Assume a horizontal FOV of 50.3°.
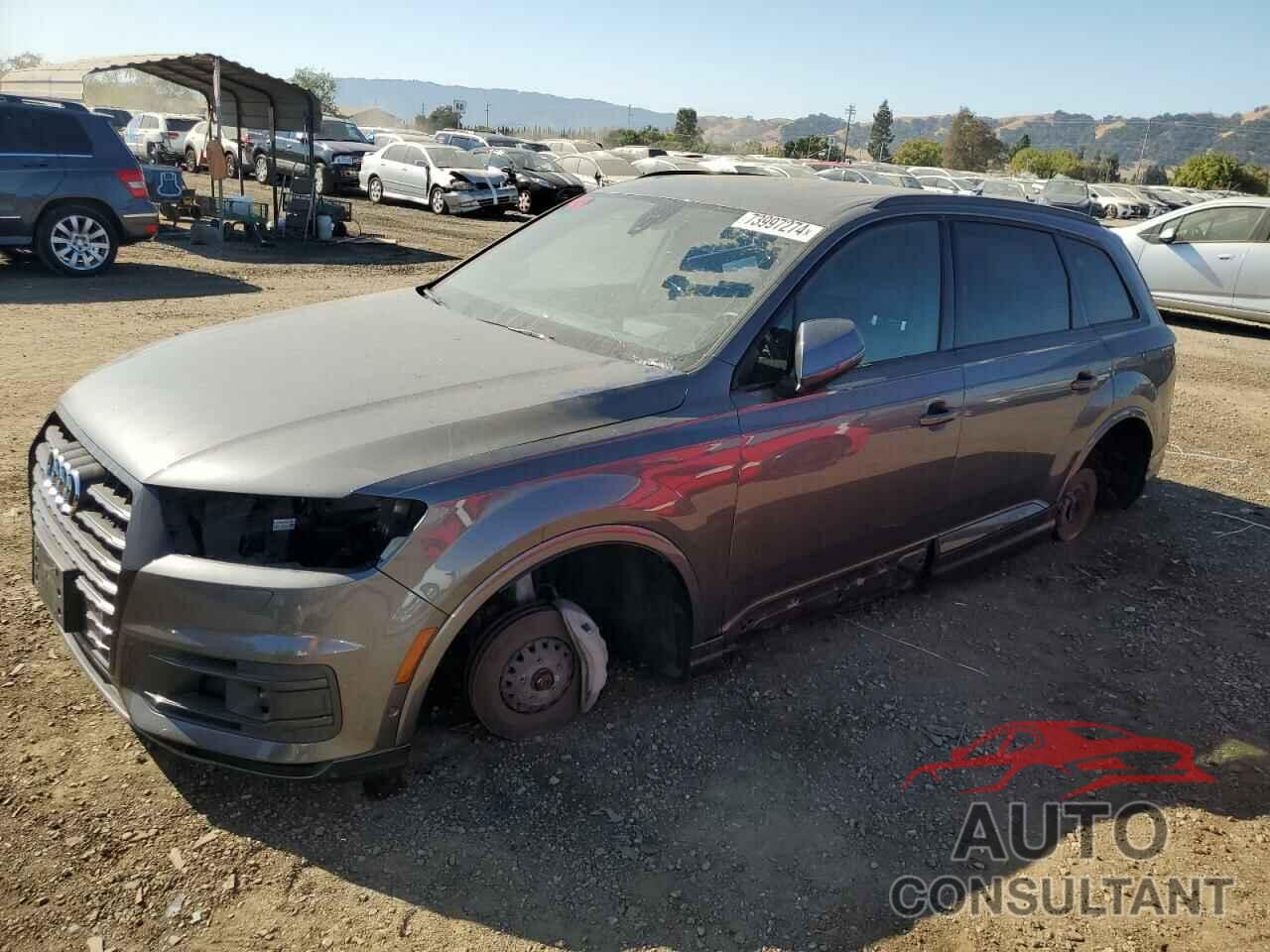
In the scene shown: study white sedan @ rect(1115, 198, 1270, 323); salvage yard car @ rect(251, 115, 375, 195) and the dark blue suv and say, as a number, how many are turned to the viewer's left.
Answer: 2

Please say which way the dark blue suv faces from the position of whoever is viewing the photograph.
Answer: facing to the left of the viewer

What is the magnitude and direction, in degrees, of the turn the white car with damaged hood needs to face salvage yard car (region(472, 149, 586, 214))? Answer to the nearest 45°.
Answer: approximately 45° to its left

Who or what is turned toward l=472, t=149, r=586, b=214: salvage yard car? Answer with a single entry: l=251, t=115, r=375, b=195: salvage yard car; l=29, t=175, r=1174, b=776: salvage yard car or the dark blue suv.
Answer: l=251, t=115, r=375, b=195: salvage yard car

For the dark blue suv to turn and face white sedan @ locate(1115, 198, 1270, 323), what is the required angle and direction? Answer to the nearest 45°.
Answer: approximately 180°

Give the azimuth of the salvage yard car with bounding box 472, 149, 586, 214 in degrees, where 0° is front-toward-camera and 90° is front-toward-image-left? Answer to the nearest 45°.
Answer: approximately 315°

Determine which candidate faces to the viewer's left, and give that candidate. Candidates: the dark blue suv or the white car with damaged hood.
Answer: the dark blue suv

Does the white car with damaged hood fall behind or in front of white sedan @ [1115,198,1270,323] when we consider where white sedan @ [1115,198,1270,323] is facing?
in front

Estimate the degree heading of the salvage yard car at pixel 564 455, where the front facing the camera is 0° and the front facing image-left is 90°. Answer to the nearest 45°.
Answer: approximately 45°

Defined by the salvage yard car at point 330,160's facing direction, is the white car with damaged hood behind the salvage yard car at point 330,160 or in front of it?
in front

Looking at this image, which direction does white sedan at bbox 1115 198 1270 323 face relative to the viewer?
to the viewer's left

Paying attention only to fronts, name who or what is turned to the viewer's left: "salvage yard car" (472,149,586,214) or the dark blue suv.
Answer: the dark blue suv

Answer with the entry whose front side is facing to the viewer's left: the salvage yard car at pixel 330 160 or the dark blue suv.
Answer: the dark blue suv

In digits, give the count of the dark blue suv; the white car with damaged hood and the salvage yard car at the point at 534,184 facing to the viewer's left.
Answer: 1
